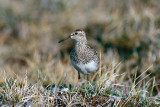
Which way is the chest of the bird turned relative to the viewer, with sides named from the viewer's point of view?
facing the viewer and to the left of the viewer
